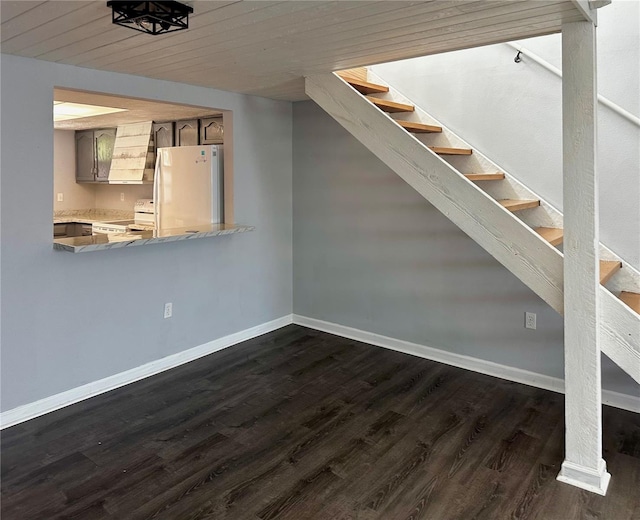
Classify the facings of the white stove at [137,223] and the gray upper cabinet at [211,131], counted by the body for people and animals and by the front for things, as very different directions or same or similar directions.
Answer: same or similar directions

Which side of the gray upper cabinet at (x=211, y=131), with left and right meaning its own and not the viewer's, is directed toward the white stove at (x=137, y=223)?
right

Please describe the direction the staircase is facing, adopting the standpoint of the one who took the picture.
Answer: facing the viewer and to the right of the viewer

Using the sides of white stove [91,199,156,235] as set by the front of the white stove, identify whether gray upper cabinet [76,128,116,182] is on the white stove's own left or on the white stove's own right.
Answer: on the white stove's own right

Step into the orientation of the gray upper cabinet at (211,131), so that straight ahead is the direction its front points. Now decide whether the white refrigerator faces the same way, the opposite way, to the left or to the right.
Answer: the same way

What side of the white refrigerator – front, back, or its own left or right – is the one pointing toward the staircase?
left

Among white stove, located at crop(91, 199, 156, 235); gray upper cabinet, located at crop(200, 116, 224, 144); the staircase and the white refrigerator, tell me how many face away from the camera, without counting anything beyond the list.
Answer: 0

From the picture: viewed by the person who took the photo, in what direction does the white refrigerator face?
facing the viewer and to the left of the viewer

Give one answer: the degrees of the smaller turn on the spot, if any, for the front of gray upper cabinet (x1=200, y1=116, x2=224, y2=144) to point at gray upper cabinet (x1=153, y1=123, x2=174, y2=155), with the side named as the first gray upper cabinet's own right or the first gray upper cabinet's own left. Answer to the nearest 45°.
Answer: approximately 90° to the first gray upper cabinet's own right

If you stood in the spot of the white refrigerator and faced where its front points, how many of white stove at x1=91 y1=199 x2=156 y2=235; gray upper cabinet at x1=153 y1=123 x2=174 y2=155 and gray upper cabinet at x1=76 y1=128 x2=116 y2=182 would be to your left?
0

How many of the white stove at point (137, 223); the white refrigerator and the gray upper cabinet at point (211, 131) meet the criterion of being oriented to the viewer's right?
0

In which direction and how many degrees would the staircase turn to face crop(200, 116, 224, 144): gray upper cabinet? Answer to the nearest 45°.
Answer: approximately 180°

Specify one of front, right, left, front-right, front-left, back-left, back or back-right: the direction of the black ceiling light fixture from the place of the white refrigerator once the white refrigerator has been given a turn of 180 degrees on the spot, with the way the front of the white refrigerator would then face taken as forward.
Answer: back-right

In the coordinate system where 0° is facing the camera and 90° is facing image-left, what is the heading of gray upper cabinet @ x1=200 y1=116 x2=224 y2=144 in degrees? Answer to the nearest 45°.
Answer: approximately 45°

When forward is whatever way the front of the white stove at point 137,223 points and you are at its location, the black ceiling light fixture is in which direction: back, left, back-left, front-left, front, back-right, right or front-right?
front-left

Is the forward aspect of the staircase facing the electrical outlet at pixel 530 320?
no
